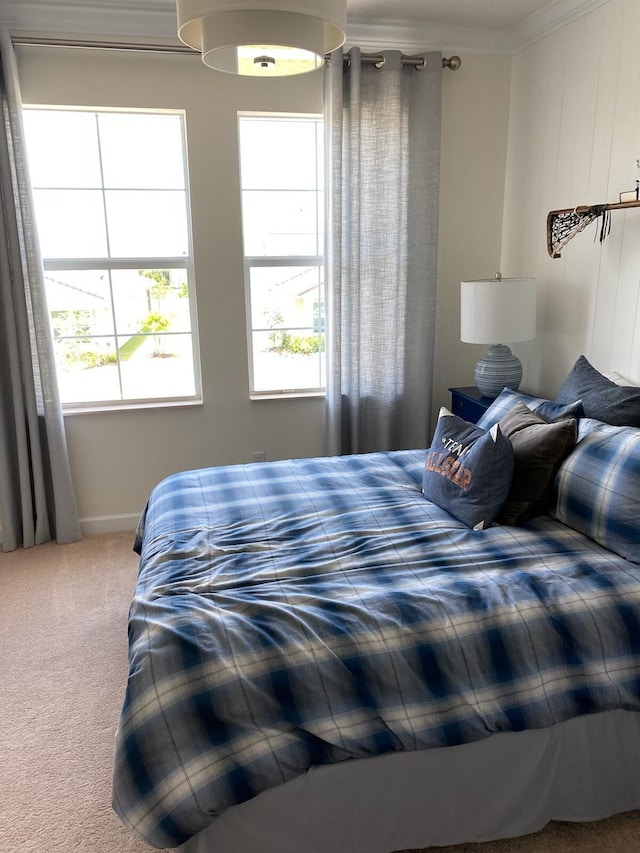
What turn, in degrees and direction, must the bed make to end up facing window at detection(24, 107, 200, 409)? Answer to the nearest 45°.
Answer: approximately 45° to its right

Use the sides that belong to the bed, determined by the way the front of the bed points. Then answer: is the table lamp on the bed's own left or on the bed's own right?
on the bed's own right

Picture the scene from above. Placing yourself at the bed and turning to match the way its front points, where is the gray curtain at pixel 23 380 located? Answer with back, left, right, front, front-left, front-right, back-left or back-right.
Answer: front-right

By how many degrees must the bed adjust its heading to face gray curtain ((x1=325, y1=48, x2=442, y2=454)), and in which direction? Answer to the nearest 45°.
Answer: approximately 90° to its right

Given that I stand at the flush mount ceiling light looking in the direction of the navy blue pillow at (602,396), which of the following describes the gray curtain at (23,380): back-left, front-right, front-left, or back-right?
back-left

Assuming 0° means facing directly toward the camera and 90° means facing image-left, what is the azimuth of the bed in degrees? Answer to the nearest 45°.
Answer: approximately 90°

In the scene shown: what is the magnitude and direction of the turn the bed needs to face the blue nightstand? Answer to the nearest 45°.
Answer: approximately 90° to its right

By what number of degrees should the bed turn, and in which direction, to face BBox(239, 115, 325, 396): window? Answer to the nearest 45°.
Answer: approximately 90° to its right

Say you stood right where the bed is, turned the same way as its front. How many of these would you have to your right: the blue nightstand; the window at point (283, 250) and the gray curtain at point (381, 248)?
3

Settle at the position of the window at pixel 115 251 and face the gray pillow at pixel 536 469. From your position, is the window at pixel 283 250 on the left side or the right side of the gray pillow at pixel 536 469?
left

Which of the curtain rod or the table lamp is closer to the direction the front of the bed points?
the curtain rod
